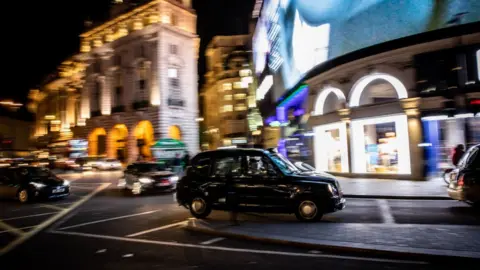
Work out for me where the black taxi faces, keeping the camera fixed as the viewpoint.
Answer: facing to the right of the viewer

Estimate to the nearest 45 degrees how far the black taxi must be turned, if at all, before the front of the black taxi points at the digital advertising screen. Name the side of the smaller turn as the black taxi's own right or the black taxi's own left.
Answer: approximately 45° to the black taxi's own left

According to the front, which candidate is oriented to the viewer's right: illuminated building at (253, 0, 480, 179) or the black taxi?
the black taxi

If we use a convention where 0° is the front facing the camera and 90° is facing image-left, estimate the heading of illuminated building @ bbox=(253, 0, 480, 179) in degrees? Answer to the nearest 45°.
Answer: approximately 45°

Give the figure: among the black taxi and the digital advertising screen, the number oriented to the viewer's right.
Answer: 1
